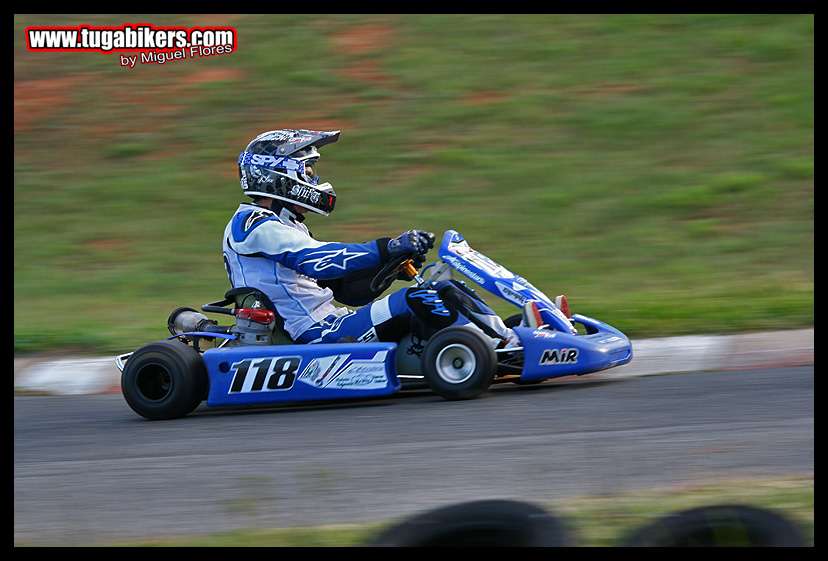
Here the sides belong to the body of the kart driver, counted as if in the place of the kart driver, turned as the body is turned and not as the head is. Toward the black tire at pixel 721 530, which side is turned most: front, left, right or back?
right

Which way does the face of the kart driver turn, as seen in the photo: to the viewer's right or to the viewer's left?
to the viewer's right

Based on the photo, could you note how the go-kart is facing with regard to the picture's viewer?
facing to the right of the viewer

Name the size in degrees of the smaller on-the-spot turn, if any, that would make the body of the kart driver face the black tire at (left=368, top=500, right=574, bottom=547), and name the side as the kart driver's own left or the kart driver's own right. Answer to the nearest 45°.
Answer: approximately 90° to the kart driver's own right

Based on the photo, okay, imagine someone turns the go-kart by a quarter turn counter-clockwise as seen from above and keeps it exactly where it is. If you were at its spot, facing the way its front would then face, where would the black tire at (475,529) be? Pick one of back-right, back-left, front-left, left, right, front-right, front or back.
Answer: back

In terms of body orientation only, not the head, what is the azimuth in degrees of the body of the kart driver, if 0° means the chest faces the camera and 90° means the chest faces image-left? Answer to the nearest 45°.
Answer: approximately 270°
